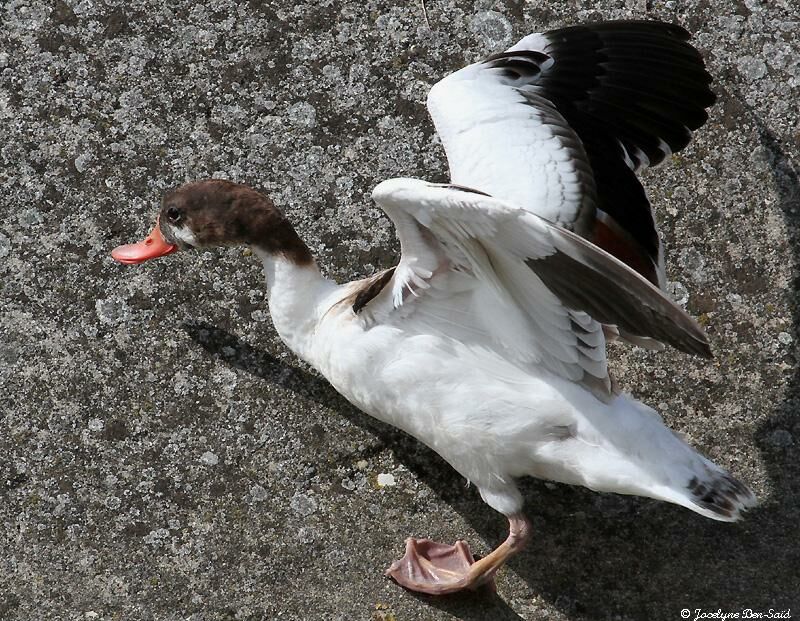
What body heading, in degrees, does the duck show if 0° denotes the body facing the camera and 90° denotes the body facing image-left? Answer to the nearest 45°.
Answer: approximately 90°
